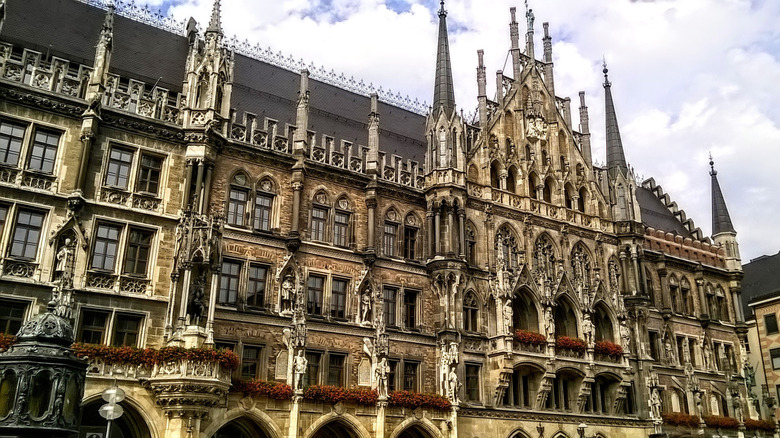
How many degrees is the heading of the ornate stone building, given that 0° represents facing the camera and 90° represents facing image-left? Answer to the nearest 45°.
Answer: approximately 315°

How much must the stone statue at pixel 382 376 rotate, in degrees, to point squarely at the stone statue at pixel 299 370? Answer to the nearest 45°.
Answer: approximately 90° to its right

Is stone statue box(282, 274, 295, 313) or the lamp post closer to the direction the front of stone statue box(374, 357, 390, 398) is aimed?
the lamp post

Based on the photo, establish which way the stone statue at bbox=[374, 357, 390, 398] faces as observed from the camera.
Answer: facing the viewer and to the right of the viewer

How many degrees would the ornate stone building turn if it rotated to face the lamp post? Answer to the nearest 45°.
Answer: approximately 45° to its right
